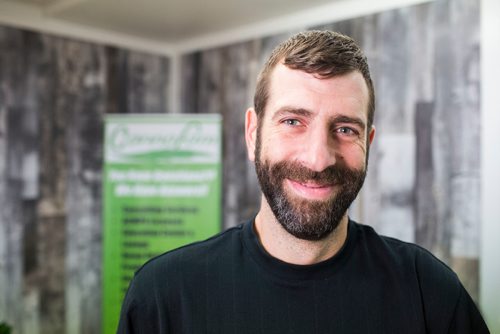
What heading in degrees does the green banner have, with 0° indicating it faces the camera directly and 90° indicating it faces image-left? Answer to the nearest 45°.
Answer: approximately 0°

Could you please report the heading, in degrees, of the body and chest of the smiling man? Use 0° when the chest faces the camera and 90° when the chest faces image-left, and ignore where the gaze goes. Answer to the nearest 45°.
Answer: approximately 0°
